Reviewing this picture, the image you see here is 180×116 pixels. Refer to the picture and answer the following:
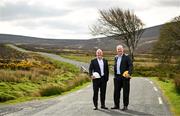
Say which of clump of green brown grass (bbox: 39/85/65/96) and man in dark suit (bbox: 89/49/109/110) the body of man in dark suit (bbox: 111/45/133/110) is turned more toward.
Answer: the man in dark suit

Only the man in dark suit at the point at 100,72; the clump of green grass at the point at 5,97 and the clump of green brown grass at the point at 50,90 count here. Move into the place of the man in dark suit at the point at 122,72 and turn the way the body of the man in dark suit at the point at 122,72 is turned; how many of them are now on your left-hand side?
0

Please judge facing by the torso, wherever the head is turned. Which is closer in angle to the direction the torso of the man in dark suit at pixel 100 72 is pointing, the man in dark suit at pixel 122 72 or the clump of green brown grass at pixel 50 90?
the man in dark suit

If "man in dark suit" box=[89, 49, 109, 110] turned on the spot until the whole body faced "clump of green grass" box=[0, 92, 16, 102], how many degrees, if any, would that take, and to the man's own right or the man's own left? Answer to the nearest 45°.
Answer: approximately 135° to the man's own right

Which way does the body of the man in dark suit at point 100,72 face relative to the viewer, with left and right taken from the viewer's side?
facing the viewer

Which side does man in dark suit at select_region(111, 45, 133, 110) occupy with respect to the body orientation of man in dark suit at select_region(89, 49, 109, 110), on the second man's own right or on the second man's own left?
on the second man's own left

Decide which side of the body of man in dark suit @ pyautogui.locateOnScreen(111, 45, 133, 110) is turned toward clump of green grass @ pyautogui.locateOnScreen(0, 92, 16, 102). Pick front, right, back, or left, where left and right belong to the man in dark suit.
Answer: right

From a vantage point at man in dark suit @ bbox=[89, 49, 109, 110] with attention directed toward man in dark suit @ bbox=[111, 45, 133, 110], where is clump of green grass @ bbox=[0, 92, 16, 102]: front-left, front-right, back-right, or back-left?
back-left

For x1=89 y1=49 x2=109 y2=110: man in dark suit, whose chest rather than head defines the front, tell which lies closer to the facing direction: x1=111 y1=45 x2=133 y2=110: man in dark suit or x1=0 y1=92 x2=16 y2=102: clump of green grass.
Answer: the man in dark suit

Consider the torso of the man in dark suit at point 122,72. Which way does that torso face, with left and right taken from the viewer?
facing the viewer and to the left of the viewer

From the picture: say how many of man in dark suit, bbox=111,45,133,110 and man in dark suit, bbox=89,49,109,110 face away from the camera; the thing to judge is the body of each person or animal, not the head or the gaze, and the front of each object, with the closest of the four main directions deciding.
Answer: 0

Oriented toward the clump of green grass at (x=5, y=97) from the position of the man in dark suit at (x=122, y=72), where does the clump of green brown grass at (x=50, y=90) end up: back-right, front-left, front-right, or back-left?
front-right

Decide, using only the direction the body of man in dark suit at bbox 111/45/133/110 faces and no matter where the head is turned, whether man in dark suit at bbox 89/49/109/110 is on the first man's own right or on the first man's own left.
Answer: on the first man's own right
